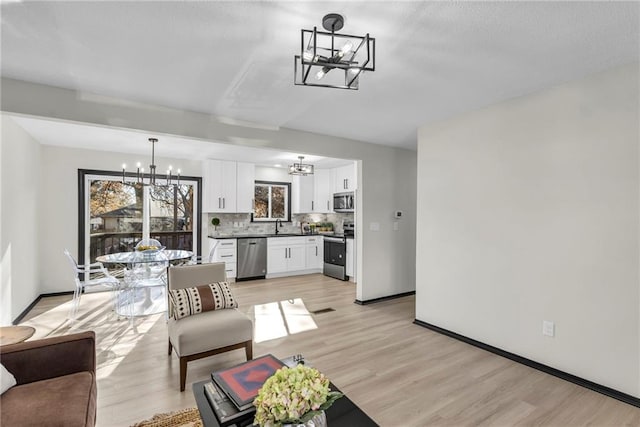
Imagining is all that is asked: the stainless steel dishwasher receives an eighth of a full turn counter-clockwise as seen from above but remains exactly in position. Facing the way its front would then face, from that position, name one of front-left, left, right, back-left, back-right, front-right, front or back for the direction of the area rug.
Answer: front-right

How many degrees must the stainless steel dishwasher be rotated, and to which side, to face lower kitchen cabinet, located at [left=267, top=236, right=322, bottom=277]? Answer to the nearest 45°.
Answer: approximately 90° to its left

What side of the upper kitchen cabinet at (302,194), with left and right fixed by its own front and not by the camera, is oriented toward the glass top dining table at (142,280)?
right

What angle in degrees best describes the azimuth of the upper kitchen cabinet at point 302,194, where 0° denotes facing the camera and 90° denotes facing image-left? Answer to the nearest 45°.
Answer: approximately 315°

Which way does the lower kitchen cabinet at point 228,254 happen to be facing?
toward the camera

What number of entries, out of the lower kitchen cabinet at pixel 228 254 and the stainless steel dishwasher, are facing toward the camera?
2

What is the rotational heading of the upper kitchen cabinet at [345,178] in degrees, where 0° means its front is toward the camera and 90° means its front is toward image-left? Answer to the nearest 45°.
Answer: approximately 45°

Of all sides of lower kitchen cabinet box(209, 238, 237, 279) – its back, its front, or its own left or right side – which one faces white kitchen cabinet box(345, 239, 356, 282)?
left

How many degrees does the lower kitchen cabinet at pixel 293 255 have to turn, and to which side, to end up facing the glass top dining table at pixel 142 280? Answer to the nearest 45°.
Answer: approximately 90° to its right

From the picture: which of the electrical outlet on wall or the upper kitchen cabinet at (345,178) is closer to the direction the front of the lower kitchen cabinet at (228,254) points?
the electrical outlet on wall

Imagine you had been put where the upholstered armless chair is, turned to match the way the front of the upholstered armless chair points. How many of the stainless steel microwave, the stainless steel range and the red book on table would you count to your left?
2

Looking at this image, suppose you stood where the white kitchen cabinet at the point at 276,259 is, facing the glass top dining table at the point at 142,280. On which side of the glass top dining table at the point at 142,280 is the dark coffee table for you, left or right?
left

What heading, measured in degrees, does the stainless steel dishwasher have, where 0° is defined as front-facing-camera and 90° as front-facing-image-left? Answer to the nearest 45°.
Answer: approximately 0°

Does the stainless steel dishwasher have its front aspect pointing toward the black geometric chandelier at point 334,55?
yes

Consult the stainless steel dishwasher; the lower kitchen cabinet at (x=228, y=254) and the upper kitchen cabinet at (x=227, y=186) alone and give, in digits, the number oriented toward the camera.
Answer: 3
